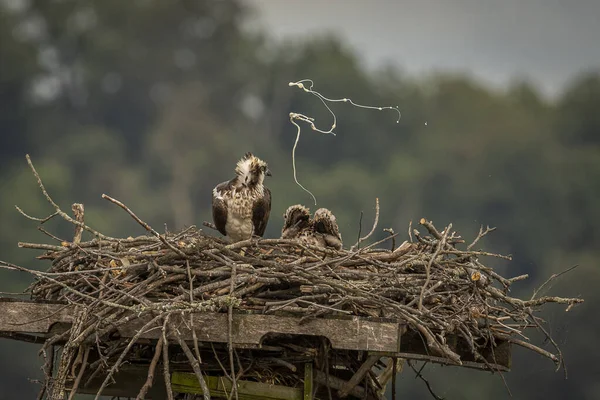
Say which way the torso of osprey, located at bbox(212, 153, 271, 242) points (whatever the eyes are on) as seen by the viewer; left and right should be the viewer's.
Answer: facing the viewer

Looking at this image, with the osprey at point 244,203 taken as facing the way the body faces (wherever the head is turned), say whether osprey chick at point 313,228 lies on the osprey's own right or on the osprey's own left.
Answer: on the osprey's own left
